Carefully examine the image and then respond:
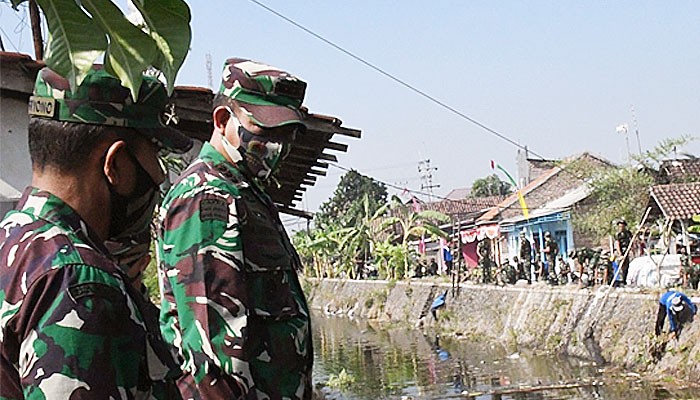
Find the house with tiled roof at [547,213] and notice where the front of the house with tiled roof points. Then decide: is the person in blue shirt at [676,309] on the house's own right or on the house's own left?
on the house's own left

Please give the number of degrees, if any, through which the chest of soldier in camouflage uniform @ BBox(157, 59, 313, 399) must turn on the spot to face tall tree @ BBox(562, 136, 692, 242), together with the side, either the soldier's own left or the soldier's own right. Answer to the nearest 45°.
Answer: approximately 90° to the soldier's own left

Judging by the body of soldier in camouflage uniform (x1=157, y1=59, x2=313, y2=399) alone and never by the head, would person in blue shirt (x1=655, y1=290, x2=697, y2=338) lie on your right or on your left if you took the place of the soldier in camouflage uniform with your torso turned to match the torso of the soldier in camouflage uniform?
on your left

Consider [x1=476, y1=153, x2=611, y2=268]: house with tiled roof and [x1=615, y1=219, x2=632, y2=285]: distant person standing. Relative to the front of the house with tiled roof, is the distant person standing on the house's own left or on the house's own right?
on the house's own left

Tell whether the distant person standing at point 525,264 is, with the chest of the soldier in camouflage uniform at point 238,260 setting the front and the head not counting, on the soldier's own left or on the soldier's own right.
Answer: on the soldier's own left

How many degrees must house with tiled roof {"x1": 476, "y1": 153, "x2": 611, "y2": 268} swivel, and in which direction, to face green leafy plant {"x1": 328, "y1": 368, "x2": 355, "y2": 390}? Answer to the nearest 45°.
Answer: approximately 45° to its left

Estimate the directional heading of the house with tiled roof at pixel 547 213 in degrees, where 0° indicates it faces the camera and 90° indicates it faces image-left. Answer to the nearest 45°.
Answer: approximately 45°

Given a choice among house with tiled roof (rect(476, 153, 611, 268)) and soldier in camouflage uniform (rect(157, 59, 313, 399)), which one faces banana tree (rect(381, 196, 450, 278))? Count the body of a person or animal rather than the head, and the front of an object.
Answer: the house with tiled roof
